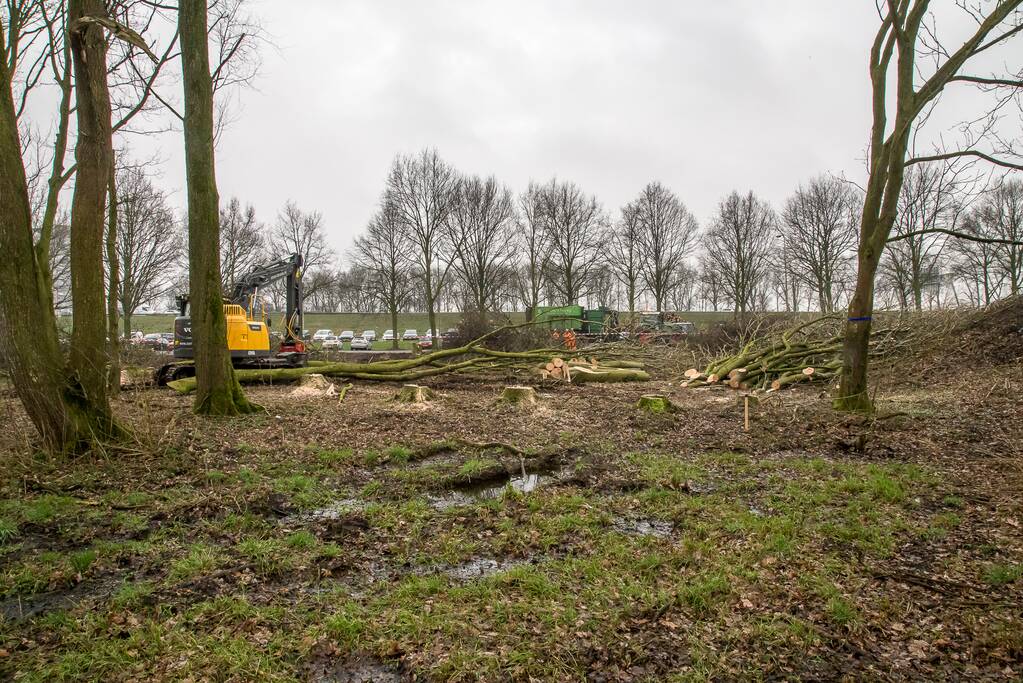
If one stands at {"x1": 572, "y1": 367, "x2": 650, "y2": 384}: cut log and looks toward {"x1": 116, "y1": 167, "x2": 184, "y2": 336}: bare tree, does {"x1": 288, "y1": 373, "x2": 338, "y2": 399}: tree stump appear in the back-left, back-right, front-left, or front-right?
front-left

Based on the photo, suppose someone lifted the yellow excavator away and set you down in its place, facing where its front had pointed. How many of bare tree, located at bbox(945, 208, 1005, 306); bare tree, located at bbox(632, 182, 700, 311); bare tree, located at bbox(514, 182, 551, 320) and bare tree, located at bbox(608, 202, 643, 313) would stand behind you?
0

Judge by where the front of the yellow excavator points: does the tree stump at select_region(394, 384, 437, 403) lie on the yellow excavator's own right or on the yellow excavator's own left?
on the yellow excavator's own right

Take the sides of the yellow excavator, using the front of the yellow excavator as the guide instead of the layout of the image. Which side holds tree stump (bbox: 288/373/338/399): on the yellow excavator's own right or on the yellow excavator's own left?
on the yellow excavator's own right

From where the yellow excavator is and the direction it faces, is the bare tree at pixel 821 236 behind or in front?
in front

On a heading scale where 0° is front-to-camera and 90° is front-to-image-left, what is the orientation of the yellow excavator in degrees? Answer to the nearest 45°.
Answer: approximately 225°

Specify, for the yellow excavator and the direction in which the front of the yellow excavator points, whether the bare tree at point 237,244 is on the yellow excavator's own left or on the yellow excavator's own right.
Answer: on the yellow excavator's own left

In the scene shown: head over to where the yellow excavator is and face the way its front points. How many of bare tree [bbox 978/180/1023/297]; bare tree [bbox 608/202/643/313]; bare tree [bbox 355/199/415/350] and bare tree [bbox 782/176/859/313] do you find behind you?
0

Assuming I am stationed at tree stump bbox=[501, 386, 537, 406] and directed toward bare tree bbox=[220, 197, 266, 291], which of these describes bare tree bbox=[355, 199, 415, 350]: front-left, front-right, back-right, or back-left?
front-right
